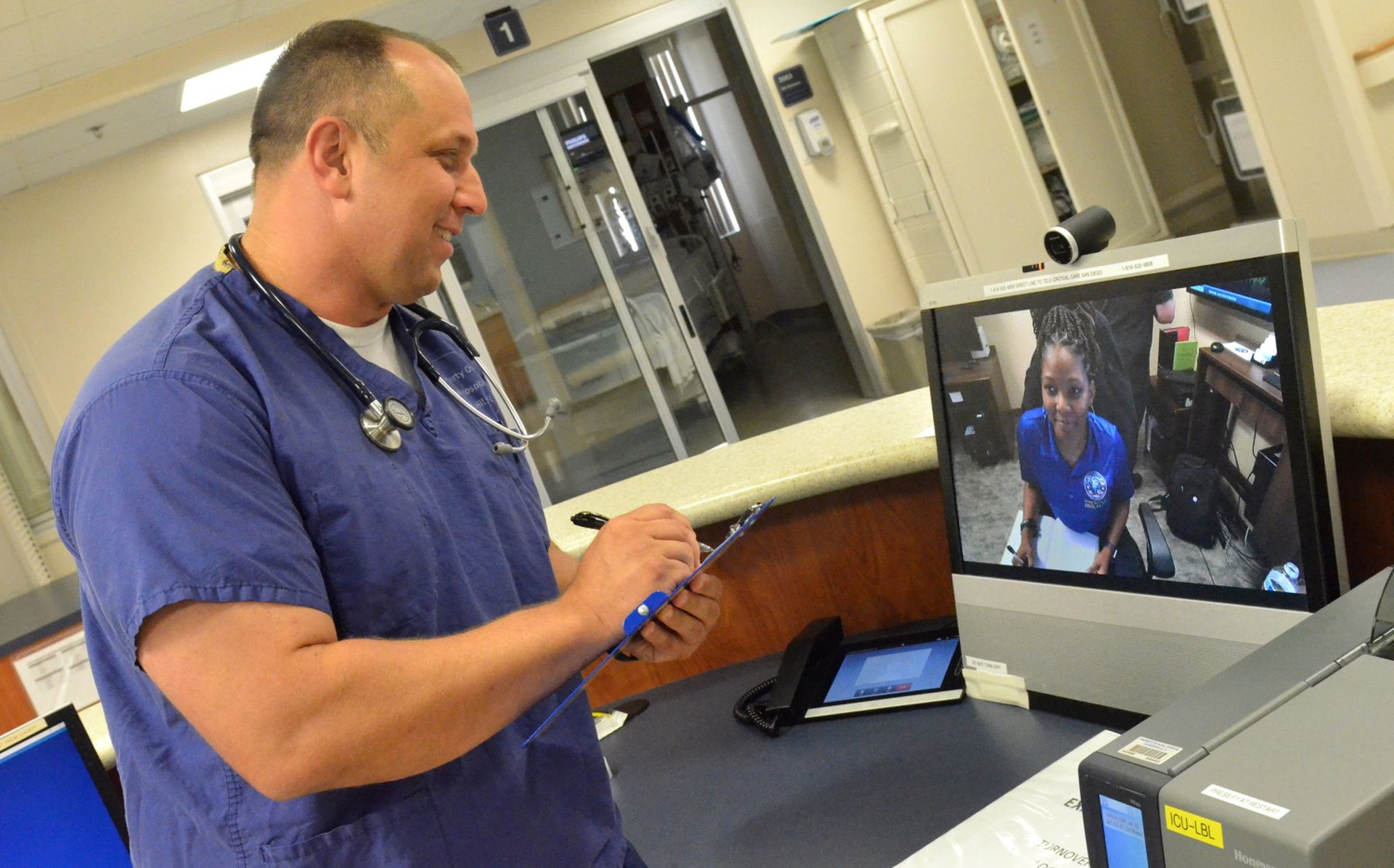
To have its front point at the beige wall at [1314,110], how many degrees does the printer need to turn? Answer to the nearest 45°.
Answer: approximately 135° to its right

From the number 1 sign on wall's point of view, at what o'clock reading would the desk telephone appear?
The desk telephone is roughly at 12 o'clock from the number 1 sign on wall.

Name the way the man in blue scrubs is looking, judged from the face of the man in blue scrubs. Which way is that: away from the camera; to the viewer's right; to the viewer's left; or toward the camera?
to the viewer's right

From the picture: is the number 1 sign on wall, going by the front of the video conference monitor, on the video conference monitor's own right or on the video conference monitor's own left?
on the video conference monitor's own right

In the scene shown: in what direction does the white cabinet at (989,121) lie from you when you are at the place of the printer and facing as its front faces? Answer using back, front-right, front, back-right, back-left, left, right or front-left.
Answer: back-right

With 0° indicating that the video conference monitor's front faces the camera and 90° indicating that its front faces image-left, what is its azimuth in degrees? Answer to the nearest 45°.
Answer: approximately 45°

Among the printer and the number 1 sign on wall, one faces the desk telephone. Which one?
the number 1 sign on wall

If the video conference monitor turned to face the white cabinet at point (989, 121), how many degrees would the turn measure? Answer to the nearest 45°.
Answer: approximately 135° to its right
